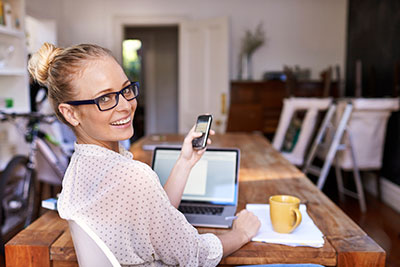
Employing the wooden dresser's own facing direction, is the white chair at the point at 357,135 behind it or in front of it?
in front

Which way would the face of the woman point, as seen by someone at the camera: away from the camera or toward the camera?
toward the camera

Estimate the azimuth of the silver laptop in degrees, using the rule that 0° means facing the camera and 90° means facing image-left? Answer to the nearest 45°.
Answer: approximately 0°

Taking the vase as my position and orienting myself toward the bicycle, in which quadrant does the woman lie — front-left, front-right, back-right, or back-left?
front-left

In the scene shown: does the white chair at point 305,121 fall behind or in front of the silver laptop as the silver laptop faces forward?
behind

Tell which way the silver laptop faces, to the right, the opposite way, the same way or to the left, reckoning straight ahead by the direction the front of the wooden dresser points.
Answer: the same way

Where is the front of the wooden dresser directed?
toward the camera

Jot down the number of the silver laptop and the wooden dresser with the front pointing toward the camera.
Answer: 2
